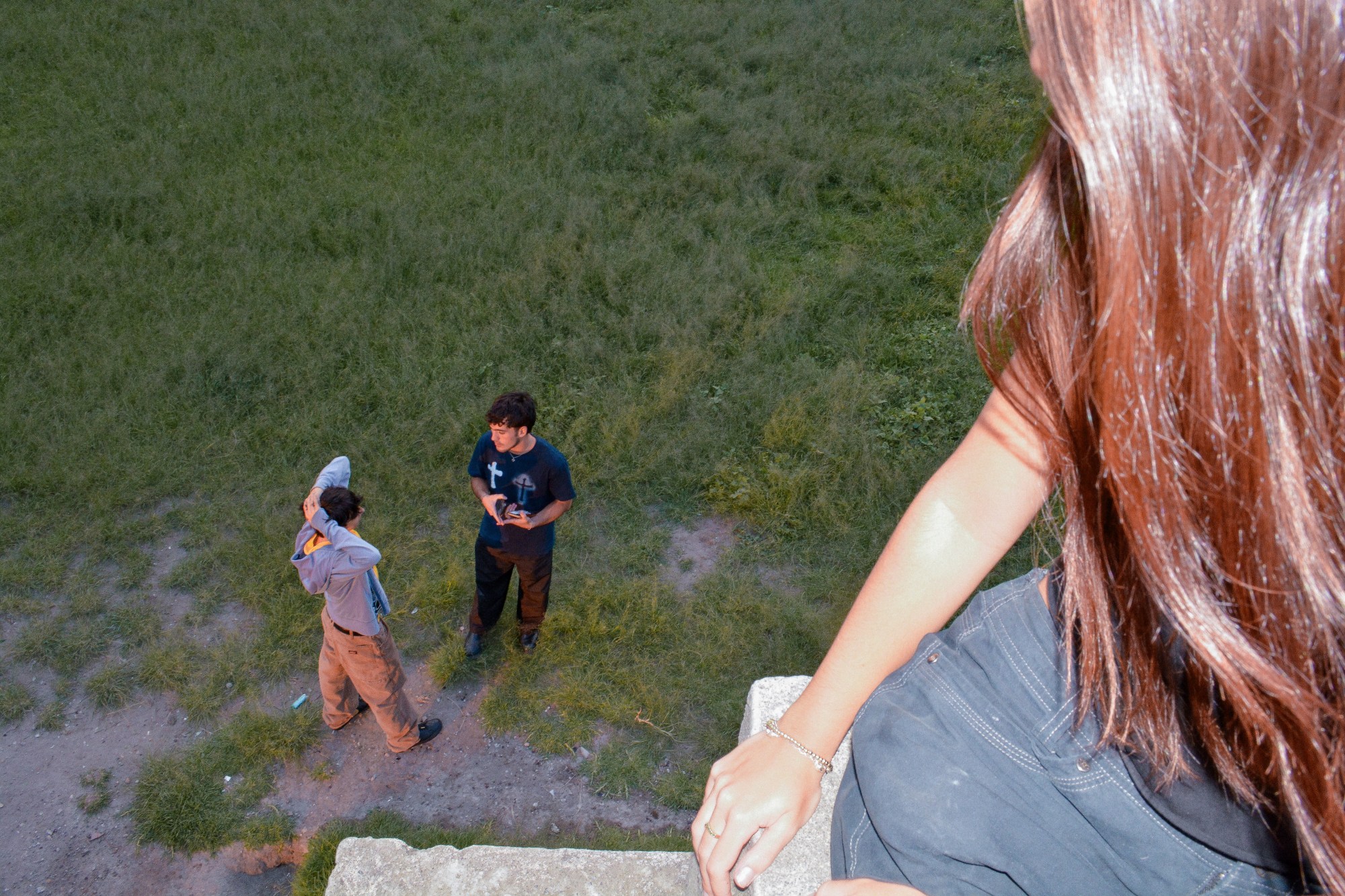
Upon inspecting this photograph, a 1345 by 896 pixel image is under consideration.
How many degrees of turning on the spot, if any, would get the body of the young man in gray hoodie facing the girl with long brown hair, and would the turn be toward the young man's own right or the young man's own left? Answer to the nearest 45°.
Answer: approximately 135° to the young man's own right

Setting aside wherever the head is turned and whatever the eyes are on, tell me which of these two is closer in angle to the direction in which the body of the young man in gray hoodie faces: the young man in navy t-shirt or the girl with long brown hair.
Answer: the young man in navy t-shirt

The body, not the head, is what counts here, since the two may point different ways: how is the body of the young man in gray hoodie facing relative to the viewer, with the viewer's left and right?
facing away from the viewer and to the right of the viewer

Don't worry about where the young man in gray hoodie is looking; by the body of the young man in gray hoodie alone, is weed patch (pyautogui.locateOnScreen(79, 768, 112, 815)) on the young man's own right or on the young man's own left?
on the young man's own left

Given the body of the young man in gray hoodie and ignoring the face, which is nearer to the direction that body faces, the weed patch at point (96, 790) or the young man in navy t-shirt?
the young man in navy t-shirt
